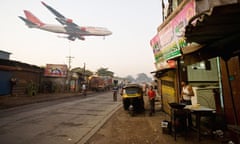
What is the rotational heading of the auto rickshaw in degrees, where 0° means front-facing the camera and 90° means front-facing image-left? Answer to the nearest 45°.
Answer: approximately 0°

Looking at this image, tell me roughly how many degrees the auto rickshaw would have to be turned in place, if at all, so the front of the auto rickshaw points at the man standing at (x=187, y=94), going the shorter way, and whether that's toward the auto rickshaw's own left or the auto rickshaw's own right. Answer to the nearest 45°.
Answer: approximately 45° to the auto rickshaw's own left

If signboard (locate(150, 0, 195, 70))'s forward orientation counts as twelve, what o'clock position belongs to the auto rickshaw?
The auto rickshaw is roughly at 3 o'clock from the signboard.

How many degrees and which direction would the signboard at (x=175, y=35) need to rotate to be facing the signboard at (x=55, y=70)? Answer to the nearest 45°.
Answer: approximately 90° to its right

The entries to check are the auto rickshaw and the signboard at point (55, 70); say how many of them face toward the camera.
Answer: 2

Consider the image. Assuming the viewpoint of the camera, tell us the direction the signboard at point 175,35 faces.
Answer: facing the viewer and to the left of the viewer

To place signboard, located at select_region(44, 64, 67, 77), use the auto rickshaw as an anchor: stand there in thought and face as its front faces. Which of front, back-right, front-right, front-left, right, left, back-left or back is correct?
back-right
